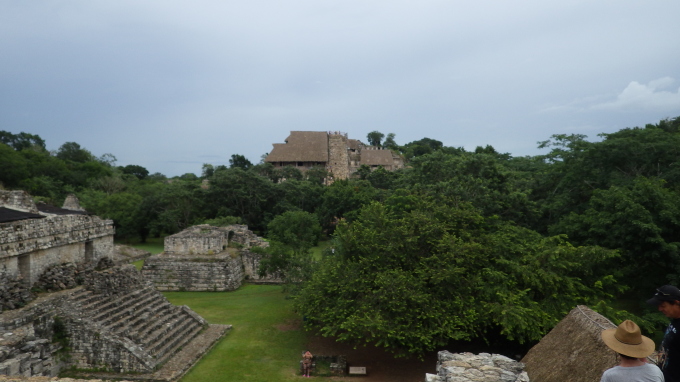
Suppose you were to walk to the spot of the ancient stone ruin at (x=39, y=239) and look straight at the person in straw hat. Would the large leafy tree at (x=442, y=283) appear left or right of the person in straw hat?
left

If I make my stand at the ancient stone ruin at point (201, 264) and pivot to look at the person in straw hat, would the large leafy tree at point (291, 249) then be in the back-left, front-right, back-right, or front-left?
front-left

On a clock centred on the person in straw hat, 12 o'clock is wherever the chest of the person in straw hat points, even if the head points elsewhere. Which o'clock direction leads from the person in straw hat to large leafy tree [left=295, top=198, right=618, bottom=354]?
The large leafy tree is roughly at 11 o'clock from the person in straw hat.

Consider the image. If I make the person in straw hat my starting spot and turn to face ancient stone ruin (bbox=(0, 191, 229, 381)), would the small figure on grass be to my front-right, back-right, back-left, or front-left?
front-right

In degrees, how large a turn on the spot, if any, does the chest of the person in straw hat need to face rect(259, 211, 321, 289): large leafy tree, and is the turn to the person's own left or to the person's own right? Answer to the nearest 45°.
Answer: approximately 45° to the person's own left

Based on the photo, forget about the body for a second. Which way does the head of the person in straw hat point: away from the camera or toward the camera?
away from the camera

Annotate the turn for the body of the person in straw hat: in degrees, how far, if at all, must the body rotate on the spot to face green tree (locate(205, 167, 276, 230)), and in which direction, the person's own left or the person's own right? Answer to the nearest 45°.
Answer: approximately 45° to the person's own left

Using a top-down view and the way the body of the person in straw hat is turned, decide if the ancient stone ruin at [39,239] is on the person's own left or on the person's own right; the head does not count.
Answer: on the person's own left

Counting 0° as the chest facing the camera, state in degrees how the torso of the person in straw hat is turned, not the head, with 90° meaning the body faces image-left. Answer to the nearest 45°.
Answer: approximately 180°

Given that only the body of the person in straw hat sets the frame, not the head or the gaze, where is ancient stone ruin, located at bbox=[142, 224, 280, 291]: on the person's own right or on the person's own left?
on the person's own left

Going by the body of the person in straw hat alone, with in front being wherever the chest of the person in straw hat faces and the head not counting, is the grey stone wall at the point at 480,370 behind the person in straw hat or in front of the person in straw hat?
in front

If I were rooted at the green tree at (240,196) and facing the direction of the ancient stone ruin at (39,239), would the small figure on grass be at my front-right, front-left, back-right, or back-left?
front-left
